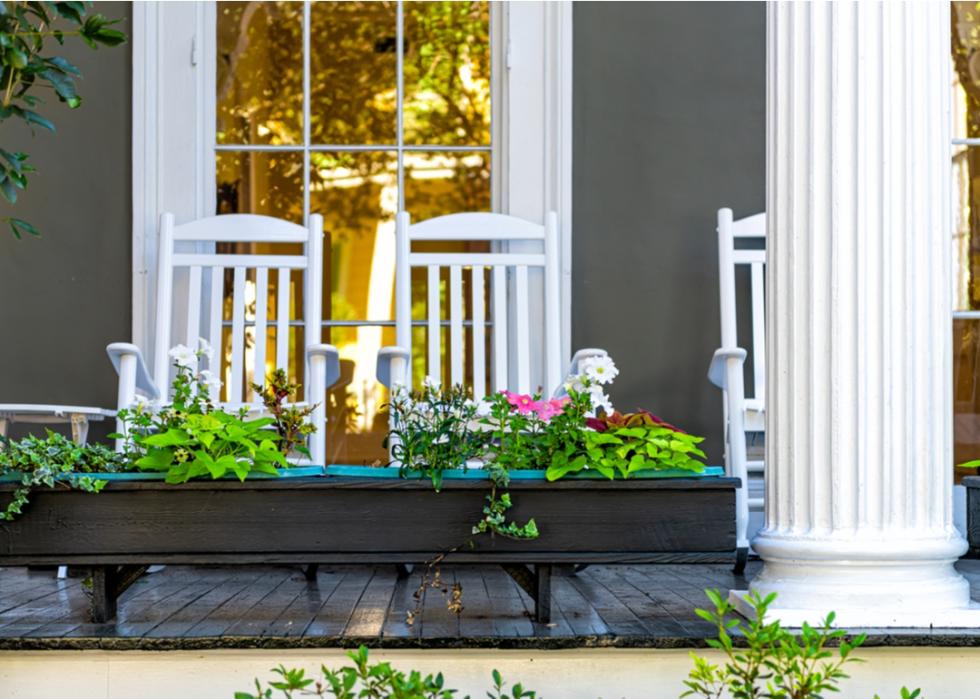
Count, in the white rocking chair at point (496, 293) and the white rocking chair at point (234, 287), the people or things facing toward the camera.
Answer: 2

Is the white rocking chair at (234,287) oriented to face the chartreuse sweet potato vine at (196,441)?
yes

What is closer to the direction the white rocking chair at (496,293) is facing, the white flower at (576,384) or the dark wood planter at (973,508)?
the white flower

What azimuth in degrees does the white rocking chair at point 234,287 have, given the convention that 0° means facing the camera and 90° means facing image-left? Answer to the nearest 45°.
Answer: approximately 0°
